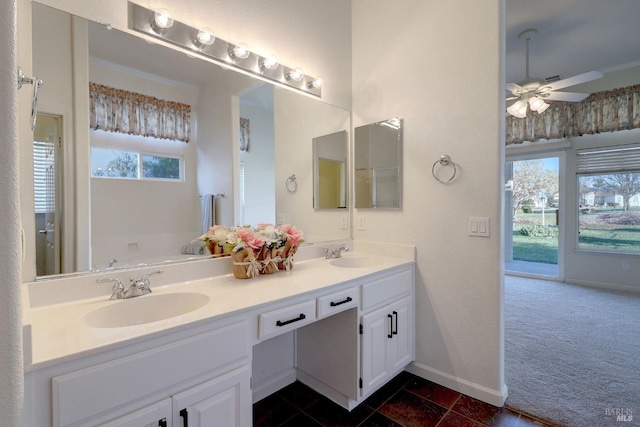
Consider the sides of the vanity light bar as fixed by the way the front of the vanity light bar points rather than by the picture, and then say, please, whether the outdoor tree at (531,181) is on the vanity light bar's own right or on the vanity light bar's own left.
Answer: on the vanity light bar's own left

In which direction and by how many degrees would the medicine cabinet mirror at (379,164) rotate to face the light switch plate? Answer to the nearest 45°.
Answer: approximately 90° to its left

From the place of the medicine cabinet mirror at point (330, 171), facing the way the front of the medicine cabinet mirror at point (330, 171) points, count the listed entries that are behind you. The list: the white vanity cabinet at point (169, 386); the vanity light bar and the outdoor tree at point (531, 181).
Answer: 1

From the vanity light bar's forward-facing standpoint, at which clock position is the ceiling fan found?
The ceiling fan is roughly at 10 o'clock from the vanity light bar.

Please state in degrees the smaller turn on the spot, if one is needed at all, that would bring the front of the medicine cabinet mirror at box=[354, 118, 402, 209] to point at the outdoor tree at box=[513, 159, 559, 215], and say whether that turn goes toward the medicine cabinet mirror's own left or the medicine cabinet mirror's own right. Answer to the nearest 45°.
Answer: approximately 180°

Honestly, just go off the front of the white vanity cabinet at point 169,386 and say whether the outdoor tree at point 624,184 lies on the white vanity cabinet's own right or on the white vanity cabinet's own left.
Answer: on the white vanity cabinet's own left

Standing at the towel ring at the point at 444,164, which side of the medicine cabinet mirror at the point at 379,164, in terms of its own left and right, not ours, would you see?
left

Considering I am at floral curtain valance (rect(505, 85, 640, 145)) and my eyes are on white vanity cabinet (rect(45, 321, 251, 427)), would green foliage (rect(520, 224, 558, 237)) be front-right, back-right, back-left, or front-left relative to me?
back-right

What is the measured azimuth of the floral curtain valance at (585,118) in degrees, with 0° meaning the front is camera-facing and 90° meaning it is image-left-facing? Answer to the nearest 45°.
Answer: approximately 45°

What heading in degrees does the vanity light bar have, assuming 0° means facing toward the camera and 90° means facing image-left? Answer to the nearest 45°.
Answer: approximately 315°

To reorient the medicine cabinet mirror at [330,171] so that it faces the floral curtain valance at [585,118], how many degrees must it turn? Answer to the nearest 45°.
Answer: approximately 180°
